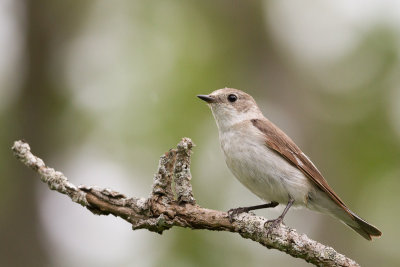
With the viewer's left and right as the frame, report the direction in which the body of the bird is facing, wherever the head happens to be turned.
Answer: facing to the left of the viewer
